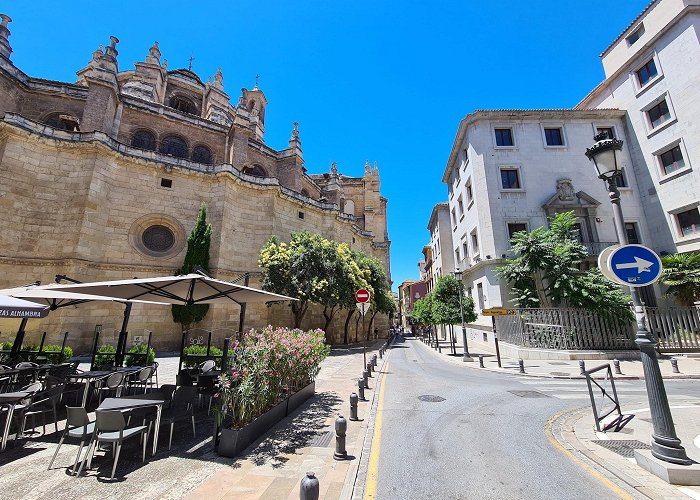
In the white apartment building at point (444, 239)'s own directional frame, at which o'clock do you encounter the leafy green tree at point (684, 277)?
The leafy green tree is roughly at 9 o'clock from the white apartment building.

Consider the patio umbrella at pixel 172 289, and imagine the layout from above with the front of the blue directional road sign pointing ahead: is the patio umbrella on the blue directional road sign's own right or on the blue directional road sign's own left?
on the blue directional road sign's own right

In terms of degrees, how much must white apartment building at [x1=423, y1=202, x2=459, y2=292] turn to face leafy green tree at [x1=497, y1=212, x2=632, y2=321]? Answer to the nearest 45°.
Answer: approximately 45° to its left

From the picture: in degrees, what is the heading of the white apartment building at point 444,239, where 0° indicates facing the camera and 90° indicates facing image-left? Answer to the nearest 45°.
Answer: approximately 45°

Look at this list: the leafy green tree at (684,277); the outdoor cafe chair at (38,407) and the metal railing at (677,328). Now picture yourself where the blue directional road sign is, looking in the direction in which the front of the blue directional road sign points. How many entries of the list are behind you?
2

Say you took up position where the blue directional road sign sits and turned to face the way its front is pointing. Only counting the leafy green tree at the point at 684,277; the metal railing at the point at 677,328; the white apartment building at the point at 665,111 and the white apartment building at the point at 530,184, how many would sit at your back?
4

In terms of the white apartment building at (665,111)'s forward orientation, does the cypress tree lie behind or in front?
in front

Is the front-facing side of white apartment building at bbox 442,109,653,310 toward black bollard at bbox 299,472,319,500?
yes

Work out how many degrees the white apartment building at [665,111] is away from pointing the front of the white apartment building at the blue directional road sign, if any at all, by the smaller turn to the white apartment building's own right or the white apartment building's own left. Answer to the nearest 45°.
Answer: approximately 45° to the white apartment building's own left

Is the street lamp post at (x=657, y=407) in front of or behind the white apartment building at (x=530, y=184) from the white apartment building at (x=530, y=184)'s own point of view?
in front
